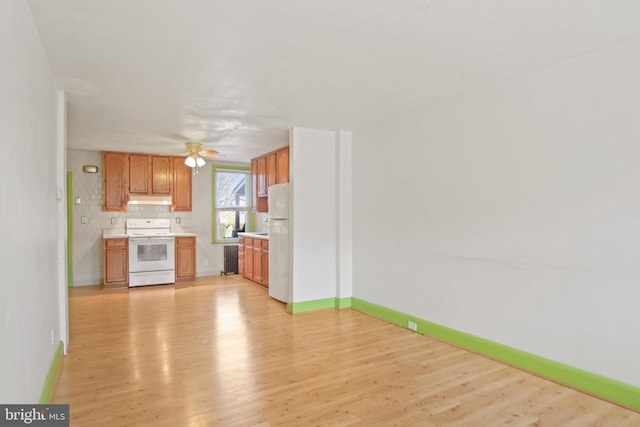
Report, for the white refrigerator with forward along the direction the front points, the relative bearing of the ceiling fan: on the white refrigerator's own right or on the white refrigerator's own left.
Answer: on the white refrigerator's own right

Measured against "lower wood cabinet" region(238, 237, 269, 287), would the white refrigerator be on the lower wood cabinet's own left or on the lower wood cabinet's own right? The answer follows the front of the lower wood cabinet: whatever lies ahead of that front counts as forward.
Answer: on the lower wood cabinet's own left

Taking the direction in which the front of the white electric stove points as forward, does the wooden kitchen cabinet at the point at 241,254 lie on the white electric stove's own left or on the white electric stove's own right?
on the white electric stove's own left

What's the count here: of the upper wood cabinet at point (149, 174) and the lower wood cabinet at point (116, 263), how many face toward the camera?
2

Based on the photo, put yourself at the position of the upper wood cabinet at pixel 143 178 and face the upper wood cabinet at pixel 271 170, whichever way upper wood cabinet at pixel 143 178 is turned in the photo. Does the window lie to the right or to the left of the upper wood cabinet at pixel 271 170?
left

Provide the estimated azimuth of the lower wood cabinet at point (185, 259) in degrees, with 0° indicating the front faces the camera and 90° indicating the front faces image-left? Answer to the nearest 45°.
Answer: approximately 0°

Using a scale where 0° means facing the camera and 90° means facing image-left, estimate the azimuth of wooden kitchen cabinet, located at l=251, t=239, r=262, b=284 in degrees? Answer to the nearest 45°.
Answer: approximately 45°

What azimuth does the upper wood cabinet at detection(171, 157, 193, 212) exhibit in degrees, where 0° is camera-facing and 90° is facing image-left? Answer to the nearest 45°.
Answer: approximately 0°
